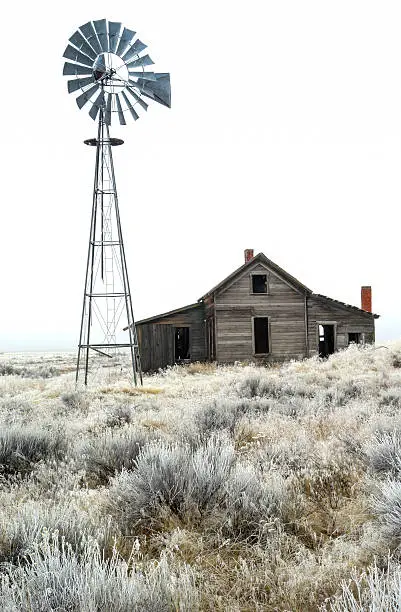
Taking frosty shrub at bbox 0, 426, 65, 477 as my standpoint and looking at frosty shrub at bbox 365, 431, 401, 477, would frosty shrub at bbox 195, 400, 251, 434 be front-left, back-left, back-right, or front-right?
front-left

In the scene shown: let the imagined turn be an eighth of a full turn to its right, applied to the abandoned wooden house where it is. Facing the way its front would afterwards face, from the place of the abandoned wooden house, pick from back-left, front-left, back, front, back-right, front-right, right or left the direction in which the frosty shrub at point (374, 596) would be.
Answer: front-left

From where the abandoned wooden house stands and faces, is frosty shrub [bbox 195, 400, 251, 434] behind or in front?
in front

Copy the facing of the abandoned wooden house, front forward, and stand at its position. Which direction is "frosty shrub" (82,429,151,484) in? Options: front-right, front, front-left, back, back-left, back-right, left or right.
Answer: front

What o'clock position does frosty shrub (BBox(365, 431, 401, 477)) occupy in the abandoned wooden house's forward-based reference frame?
The frosty shrub is roughly at 12 o'clock from the abandoned wooden house.

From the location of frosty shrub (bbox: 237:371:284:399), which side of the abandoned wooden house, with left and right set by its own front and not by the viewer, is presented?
front

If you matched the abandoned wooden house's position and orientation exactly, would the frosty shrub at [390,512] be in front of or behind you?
in front

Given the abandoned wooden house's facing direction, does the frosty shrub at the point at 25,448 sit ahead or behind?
ahead

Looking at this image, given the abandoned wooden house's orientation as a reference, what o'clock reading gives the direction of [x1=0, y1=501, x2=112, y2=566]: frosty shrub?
The frosty shrub is roughly at 12 o'clock from the abandoned wooden house.

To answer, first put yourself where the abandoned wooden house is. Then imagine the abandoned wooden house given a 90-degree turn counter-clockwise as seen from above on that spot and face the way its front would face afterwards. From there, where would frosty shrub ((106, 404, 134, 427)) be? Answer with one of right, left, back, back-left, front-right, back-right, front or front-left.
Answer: right

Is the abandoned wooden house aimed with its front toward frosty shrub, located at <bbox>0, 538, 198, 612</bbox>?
yes

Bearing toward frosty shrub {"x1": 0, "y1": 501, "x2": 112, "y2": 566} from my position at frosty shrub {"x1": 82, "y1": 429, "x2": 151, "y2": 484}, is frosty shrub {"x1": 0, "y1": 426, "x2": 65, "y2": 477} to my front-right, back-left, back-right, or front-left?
back-right

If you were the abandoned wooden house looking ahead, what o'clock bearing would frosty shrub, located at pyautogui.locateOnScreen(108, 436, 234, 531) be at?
The frosty shrub is roughly at 12 o'clock from the abandoned wooden house.

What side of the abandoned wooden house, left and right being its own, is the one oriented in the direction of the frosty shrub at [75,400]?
front

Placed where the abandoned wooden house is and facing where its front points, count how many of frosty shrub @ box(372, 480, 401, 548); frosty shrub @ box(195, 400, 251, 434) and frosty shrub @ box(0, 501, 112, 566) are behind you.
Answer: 0

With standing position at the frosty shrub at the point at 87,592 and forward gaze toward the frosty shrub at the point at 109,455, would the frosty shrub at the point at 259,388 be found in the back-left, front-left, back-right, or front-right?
front-right

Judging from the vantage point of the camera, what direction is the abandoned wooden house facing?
facing the viewer
